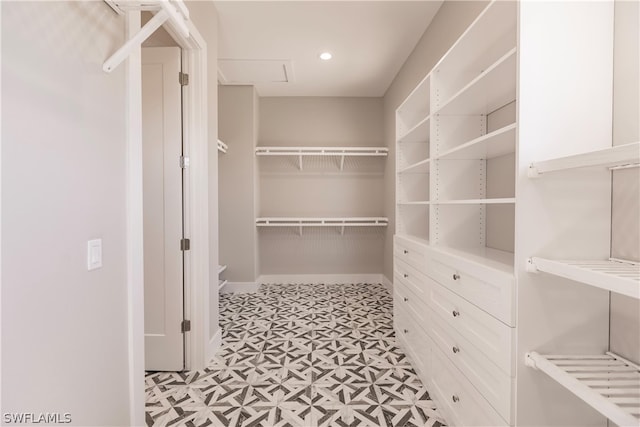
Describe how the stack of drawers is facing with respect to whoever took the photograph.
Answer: facing the viewer and to the left of the viewer

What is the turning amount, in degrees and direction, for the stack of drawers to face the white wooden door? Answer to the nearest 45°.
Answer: approximately 45° to its right

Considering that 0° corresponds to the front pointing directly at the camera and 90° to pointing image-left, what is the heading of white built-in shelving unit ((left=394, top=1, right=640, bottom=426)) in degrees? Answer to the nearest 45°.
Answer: approximately 45°

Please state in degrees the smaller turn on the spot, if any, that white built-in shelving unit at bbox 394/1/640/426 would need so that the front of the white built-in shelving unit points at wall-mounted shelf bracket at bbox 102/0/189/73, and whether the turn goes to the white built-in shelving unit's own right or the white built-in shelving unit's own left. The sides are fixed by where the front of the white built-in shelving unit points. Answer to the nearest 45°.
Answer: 0° — it already faces it

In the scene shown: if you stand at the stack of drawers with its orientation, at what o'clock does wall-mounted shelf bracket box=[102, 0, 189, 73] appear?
The wall-mounted shelf bracket is roughly at 12 o'clock from the stack of drawers.

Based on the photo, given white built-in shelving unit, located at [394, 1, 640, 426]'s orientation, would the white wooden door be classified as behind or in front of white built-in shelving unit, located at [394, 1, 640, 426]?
in front
